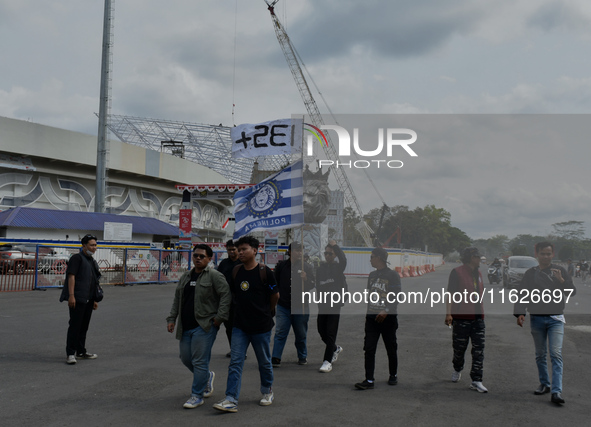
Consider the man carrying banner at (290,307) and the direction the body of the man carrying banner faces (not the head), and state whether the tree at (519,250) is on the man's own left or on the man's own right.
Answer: on the man's own left

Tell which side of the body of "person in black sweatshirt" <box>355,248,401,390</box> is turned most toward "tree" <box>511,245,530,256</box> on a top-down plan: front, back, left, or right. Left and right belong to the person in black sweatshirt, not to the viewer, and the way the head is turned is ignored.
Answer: back

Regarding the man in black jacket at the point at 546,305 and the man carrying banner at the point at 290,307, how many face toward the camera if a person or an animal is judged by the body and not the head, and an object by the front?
2

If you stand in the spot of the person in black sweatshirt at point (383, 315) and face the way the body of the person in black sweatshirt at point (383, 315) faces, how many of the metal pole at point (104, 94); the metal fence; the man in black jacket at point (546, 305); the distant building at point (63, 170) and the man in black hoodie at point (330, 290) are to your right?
4

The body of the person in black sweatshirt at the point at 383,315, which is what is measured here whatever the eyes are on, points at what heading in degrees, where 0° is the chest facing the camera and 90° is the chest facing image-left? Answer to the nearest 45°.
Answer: approximately 45°

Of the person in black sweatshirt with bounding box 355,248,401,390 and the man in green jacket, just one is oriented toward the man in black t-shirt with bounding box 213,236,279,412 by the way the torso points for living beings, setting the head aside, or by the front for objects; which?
the person in black sweatshirt with bounding box 355,248,401,390

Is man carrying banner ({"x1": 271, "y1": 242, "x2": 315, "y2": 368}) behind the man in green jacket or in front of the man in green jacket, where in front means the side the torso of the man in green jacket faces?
behind

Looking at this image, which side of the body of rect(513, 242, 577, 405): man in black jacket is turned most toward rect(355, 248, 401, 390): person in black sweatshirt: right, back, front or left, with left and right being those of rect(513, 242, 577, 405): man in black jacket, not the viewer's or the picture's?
right

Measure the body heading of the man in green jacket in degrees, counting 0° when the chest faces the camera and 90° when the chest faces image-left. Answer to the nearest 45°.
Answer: approximately 45°
